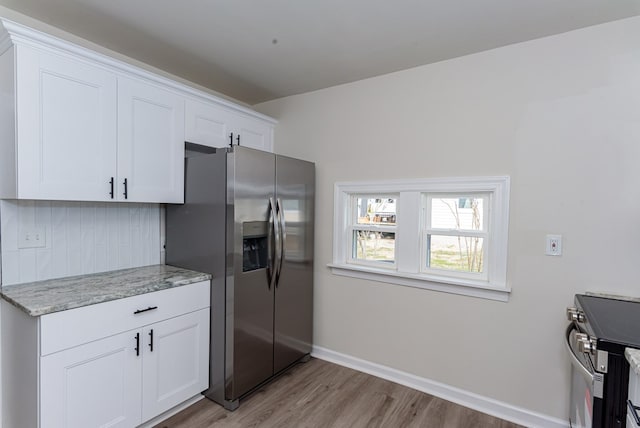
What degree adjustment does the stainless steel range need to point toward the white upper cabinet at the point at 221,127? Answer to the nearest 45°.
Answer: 0° — it already faces it

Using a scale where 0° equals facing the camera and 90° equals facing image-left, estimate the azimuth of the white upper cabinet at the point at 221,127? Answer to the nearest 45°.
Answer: approximately 315°

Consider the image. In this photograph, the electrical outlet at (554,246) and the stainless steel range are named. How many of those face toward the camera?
1

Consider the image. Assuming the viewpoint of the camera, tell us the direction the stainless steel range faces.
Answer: facing to the left of the viewer

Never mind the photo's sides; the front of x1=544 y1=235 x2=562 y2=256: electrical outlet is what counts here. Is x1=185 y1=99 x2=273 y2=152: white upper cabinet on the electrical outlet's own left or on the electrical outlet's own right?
on the electrical outlet's own right

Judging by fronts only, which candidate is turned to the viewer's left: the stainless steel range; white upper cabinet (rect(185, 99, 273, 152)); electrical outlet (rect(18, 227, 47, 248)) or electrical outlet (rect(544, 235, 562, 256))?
the stainless steel range

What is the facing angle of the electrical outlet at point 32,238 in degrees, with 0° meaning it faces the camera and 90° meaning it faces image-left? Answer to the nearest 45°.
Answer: approximately 0°

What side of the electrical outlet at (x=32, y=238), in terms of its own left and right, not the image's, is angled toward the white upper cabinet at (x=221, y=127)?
left

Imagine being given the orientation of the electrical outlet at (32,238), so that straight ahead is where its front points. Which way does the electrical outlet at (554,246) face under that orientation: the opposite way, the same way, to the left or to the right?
to the right
